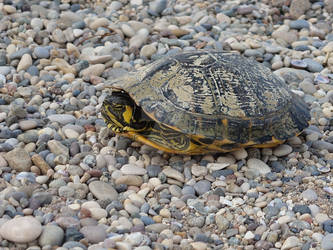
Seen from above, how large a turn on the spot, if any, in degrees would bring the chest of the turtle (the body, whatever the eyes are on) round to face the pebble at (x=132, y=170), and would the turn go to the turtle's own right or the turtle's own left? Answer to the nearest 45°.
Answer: approximately 45° to the turtle's own left

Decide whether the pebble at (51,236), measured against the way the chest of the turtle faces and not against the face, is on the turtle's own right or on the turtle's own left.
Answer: on the turtle's own left

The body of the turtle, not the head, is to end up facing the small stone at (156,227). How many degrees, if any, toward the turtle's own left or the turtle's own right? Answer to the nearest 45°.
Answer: approximately 90° to the turtle's own left

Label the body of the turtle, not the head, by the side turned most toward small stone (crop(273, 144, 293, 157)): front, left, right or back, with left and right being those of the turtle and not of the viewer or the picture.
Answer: back

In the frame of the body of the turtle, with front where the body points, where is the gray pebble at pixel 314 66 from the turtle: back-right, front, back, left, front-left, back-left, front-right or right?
back-right

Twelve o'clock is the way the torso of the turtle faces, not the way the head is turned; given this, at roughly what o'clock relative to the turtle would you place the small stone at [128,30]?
The small stone is roughly at 2 o'clock from the turtle.

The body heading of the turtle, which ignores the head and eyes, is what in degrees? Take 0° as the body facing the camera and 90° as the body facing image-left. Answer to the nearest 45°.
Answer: approximately 90°

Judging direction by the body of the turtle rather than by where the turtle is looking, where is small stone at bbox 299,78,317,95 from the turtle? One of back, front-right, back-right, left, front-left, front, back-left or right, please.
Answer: back-right

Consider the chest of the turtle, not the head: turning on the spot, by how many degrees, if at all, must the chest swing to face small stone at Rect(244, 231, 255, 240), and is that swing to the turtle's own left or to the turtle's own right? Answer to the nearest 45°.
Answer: approximately 90° to the turtle's own left

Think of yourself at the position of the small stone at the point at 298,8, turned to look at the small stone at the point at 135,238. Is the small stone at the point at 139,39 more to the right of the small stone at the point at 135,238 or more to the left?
right

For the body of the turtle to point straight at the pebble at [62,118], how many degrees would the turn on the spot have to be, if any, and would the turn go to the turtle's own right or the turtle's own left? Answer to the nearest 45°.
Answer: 0° — it already faces it

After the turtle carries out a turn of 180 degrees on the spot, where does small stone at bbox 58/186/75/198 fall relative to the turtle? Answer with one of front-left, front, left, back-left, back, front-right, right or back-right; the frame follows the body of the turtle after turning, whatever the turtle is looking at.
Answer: back-right

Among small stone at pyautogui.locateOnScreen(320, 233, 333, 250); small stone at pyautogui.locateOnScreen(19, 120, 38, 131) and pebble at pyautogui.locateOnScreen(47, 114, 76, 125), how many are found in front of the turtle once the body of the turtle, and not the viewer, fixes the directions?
2
